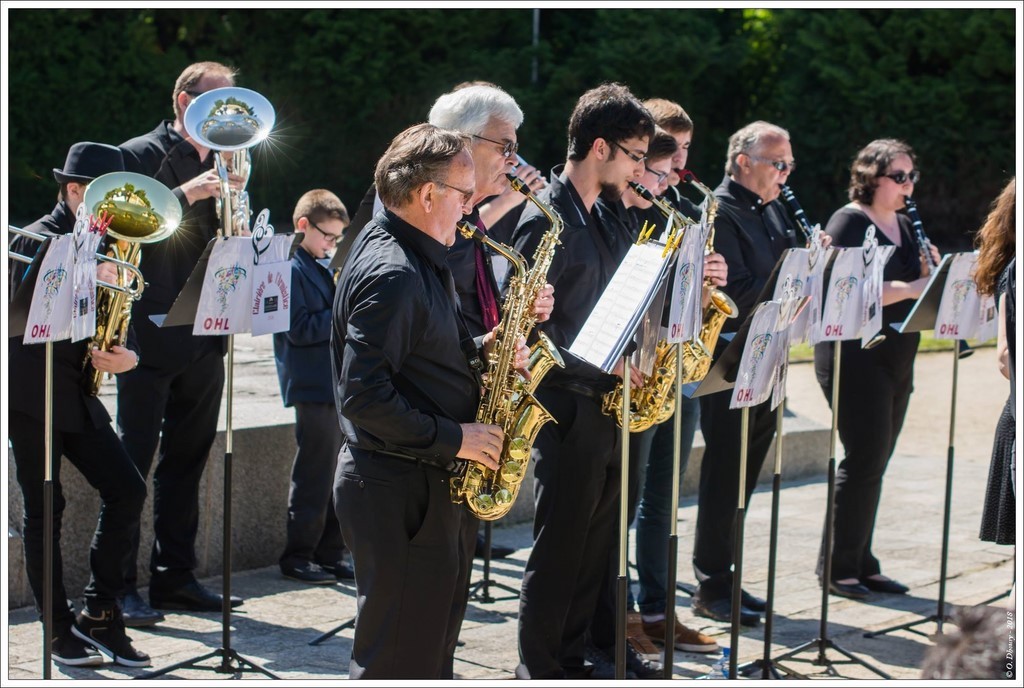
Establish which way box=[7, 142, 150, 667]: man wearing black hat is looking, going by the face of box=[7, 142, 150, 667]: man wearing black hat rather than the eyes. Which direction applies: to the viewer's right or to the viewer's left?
to the viewer's right

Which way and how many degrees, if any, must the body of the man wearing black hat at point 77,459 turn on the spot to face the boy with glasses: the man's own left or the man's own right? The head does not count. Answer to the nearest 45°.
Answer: approximately 90° to the man's own left

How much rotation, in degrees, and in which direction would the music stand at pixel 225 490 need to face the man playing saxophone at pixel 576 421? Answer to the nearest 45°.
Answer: approximately 135° to its right

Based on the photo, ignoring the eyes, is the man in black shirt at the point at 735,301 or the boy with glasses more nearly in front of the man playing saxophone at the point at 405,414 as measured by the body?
the man in black shirt

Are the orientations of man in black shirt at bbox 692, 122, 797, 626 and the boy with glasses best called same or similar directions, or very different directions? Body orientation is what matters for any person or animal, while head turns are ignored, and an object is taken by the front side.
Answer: same or similar directions

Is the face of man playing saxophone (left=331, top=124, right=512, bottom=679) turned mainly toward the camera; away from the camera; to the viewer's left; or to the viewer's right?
to the viewer's right

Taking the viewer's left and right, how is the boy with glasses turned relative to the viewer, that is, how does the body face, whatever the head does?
facing the viewer and to the right of the viewer

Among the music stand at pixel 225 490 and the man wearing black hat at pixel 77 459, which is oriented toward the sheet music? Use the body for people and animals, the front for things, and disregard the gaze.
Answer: the man wearing black hat

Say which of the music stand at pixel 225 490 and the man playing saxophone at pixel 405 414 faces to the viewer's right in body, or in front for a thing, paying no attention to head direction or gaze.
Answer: the man playing saxophone

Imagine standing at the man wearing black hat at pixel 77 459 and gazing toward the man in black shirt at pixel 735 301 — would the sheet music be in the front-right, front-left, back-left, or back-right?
front-right

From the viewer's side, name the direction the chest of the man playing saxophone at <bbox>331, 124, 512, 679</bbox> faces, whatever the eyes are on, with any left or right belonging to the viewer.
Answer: facing to the right of the viewer

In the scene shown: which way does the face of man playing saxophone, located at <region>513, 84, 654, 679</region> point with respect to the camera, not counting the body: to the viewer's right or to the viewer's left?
to the viewer's right

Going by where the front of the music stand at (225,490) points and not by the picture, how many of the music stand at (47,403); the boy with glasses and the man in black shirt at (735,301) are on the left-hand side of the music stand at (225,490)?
1

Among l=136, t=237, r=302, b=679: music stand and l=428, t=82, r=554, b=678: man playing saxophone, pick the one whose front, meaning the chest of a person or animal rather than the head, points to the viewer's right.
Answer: the man playing saxophone

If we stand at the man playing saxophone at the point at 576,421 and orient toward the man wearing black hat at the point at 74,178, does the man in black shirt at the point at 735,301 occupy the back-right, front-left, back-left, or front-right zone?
back-right
